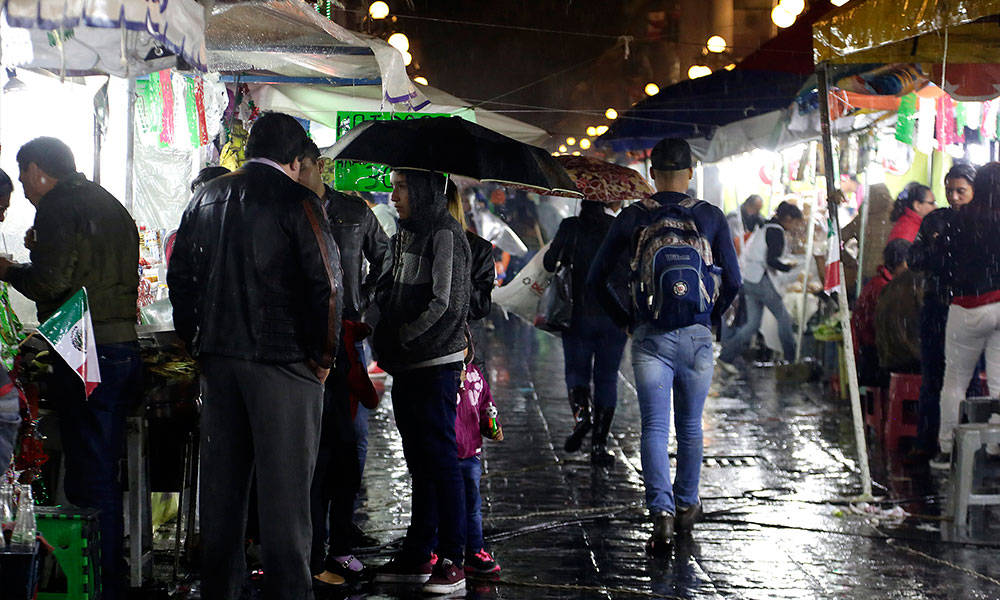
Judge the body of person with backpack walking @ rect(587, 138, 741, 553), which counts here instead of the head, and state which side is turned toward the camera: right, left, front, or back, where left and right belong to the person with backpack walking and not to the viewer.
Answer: back

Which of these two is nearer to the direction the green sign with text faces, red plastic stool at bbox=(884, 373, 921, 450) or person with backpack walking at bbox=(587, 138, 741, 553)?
the person with backpack walking

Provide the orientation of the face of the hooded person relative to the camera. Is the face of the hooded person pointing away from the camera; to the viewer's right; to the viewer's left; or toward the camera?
to the viewer's left

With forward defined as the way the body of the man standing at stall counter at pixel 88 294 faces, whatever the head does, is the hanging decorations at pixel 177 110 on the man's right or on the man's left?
on the man's right

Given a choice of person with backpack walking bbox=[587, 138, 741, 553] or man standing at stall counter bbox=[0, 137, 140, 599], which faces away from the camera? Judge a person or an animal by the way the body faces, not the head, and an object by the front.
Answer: the person with backpack walking

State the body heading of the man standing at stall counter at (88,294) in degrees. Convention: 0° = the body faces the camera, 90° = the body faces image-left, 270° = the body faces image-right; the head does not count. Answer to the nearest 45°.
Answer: approximately 90°

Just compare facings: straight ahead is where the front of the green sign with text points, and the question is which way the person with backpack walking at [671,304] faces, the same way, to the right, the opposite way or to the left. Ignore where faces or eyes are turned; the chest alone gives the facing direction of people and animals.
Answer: the opposite way

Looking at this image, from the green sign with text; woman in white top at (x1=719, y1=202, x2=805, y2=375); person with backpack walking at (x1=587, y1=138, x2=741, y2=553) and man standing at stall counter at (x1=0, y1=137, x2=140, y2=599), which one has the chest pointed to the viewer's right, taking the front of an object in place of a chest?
the woman in white top

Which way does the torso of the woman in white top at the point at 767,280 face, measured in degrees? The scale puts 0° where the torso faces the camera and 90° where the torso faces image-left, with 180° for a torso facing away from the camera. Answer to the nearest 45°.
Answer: approximately 270°
